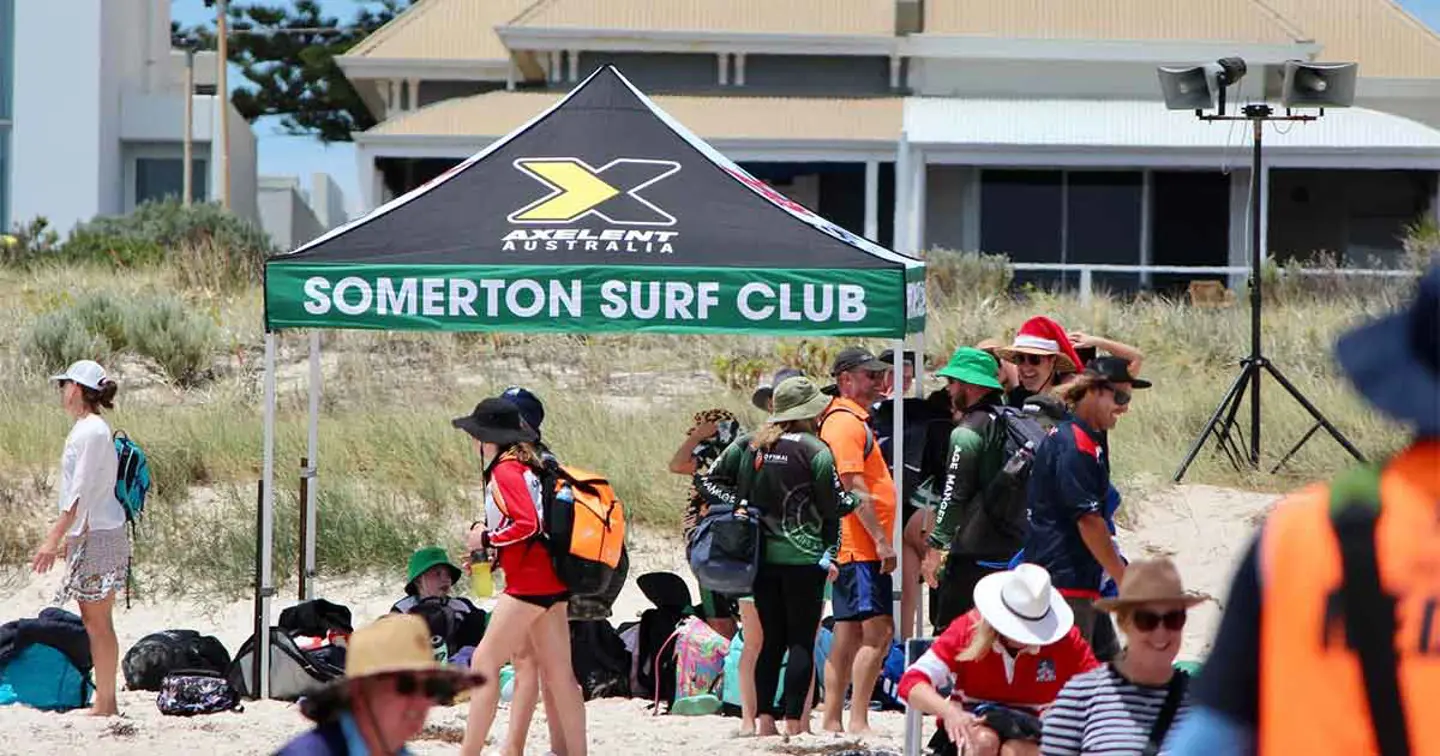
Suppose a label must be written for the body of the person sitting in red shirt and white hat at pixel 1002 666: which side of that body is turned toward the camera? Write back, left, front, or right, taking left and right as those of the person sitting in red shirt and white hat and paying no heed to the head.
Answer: front

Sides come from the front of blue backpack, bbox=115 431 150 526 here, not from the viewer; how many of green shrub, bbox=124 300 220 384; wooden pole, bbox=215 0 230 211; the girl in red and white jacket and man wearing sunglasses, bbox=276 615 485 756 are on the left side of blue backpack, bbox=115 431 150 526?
2

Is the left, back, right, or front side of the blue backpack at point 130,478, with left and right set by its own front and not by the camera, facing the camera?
right

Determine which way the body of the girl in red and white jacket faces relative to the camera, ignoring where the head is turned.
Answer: to the viewer's left

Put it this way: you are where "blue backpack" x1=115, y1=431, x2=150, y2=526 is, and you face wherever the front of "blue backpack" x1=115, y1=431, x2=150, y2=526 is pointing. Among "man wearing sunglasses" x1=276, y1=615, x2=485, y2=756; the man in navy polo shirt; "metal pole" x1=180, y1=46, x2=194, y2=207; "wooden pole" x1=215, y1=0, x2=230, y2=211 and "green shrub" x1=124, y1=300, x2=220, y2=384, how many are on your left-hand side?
3

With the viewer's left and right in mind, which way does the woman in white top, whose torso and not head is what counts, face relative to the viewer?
facing to the left of the viewer

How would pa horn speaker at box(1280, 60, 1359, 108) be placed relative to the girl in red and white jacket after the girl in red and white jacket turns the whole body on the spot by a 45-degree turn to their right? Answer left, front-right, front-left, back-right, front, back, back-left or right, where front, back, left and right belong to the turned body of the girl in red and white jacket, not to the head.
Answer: right

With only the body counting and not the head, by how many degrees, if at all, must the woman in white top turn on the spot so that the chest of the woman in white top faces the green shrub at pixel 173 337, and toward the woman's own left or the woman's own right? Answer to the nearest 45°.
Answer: approximately 90° to the woman's own right

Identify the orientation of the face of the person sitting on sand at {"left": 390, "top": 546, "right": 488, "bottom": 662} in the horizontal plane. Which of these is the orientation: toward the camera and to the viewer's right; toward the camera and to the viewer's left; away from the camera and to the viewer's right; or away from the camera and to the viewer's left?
toward the camera and to the viewer's right

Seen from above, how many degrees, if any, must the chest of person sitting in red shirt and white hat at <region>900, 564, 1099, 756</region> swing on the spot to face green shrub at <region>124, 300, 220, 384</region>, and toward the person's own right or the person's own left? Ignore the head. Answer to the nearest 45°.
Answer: approximately 135° to the person's own right

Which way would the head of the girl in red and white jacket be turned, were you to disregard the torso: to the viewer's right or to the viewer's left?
to the viewer's left

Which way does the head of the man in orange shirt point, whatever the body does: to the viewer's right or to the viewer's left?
to the viewer's right

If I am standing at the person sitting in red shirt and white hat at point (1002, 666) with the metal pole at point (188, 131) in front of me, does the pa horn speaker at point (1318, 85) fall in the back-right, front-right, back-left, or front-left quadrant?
front-right
